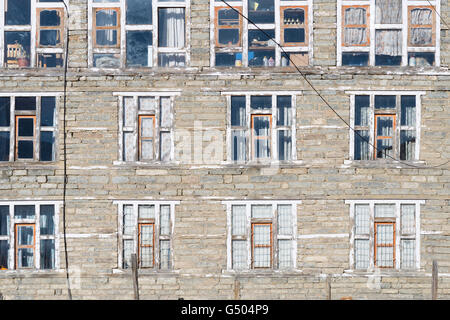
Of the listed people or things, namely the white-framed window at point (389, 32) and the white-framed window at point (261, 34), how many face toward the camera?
2

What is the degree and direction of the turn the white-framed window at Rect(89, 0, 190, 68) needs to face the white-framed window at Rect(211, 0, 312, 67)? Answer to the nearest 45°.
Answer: approximately 90° to its left

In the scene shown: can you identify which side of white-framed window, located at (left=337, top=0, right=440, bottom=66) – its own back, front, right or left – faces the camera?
front

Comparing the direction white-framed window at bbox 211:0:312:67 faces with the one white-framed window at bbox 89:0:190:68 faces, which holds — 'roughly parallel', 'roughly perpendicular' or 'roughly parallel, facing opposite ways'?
roughly parallel

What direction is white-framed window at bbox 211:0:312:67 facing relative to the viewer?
toward the camera

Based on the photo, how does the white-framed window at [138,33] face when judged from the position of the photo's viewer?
facing the viewer

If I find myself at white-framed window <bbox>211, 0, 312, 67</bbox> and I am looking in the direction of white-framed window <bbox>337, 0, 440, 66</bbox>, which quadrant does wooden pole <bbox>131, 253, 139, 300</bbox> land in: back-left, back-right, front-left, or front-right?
back-right

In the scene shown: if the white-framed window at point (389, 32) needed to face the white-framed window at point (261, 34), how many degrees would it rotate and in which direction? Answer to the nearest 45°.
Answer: approximately 90° to its right

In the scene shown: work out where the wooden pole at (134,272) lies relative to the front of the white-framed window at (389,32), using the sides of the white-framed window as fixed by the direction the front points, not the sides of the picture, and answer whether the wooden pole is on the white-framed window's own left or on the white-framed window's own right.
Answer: on the white-framed window's own right
